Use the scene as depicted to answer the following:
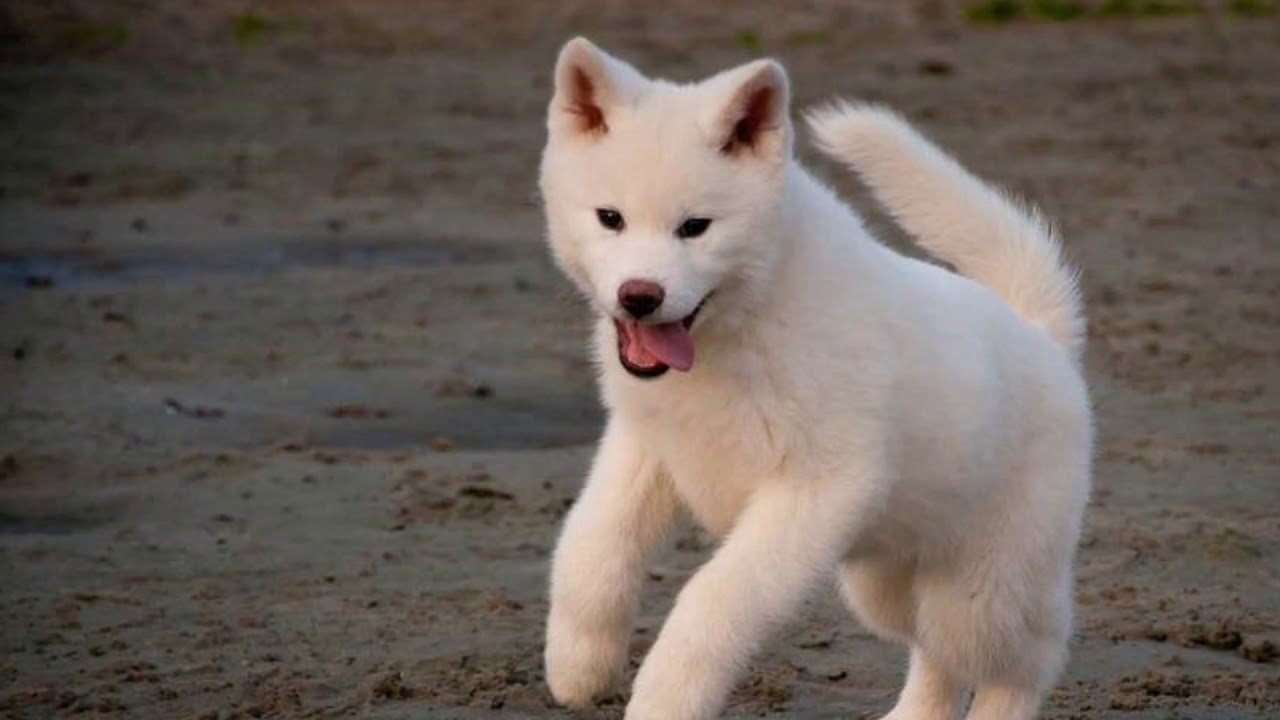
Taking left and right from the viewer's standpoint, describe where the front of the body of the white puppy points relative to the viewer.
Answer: facing the viewer and to the left of the viewer
